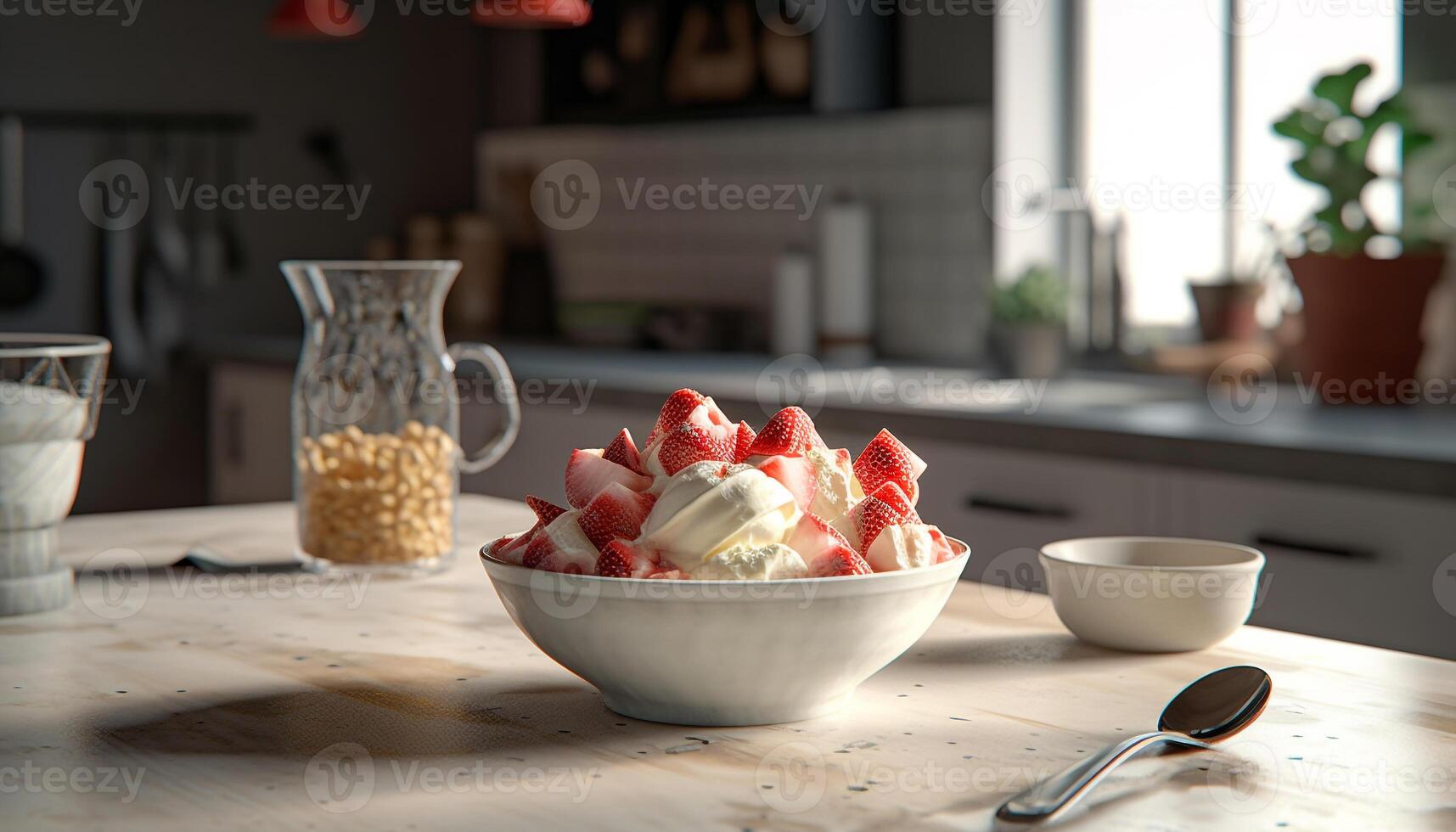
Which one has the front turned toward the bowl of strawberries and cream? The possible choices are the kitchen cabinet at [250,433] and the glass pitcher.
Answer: the kitchen cabinet

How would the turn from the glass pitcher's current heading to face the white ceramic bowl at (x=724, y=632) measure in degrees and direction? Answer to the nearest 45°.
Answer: approximately 90° to its left

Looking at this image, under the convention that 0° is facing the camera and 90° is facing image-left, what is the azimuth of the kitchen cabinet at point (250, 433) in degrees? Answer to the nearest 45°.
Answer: approximately 0°

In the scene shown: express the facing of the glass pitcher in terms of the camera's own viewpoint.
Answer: facing to the left of the viewer

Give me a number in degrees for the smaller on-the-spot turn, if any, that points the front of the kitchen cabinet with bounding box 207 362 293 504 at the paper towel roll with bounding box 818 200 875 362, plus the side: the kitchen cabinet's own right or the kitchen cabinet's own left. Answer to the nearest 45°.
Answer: approximately 45° to the kitchen cabinet's own left

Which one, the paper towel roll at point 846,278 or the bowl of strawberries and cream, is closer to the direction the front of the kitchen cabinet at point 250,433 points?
the bowl of strawberries and cream

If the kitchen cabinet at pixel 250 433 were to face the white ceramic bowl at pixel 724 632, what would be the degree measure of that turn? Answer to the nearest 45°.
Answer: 0° — it already faces it

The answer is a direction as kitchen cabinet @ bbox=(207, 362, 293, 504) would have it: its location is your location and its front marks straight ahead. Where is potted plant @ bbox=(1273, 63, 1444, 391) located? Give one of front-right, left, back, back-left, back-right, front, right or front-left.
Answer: front-left

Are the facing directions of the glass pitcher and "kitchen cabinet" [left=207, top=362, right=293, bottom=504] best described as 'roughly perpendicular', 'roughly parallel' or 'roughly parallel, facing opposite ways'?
roughly perpendicular

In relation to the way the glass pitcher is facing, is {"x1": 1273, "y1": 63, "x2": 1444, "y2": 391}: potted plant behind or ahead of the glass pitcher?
behind

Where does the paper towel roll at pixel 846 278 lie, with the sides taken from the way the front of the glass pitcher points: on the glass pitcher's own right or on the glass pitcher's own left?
on the glass pitcher's own right

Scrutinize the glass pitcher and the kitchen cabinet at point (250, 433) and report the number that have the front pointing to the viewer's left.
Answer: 1

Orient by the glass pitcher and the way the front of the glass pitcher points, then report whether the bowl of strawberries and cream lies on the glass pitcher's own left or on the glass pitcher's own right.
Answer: on the glass pitcher's own left

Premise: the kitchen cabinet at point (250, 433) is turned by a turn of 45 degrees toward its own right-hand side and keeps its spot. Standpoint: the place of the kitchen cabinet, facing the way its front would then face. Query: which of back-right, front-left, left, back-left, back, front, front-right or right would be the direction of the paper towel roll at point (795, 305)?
left
